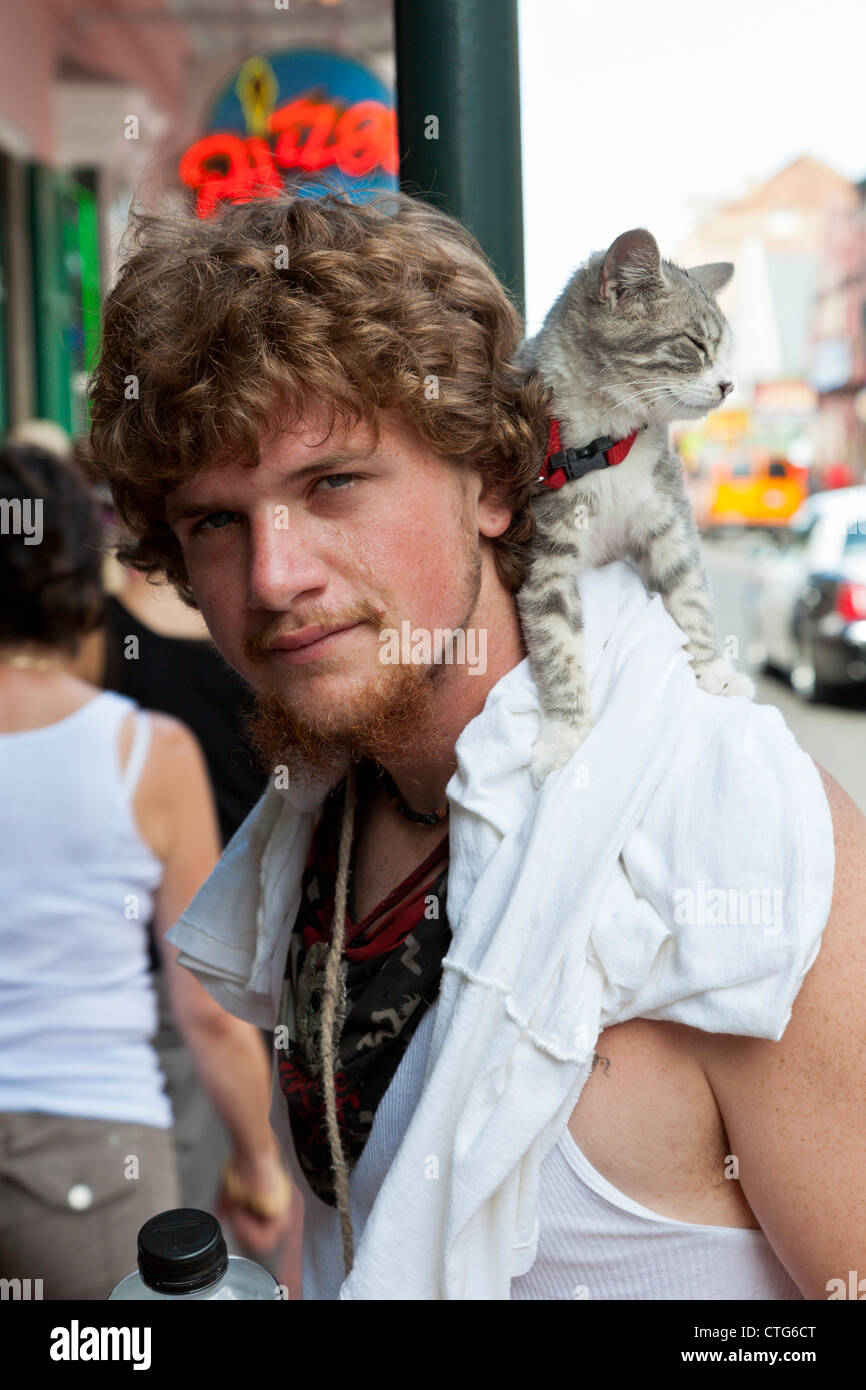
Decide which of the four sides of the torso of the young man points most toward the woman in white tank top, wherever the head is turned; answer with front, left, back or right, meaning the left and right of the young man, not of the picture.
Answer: right

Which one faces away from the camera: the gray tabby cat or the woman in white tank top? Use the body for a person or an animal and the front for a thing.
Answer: the woman in white tank top

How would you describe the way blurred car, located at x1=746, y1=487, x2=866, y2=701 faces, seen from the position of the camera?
facing away from the viewer and to the left of the viewer

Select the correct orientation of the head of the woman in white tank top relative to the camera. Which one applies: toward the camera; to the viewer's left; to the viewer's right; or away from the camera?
away from the camera

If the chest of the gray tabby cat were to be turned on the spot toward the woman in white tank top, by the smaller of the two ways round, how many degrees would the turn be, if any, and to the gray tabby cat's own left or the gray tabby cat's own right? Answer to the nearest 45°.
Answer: approximately 180°

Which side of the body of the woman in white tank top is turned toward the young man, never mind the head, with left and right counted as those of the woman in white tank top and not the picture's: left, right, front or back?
back

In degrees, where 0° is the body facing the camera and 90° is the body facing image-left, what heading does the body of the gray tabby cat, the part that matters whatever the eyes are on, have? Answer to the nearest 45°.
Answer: approximately 315°

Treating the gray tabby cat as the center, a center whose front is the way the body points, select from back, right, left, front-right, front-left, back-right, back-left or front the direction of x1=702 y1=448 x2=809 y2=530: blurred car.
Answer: back-left

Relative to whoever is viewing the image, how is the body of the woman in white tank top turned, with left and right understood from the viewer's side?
facing away from the viewer

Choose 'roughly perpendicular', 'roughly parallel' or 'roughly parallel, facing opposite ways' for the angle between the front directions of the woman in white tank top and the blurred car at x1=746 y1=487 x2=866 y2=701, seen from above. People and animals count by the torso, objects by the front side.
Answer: roughly parallel

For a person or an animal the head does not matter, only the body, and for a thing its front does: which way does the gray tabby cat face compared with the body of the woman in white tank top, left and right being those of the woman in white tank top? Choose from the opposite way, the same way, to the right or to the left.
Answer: the opposite way
